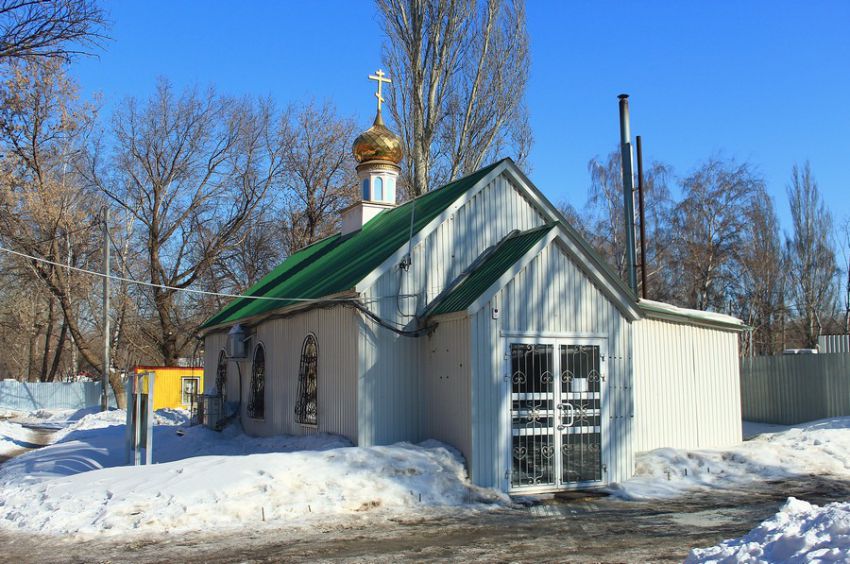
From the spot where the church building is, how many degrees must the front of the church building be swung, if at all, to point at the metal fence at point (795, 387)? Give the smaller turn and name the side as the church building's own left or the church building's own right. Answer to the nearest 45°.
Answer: approximately 90° to the church building's own left

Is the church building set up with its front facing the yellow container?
no

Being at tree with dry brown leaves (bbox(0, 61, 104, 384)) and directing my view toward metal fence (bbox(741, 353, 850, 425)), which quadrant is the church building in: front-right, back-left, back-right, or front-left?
front-right

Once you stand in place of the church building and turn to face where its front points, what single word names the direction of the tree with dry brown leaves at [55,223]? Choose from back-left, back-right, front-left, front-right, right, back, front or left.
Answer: back

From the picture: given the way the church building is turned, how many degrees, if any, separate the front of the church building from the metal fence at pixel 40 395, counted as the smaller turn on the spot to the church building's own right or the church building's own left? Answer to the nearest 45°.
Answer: approximately 180°

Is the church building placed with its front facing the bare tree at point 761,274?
no

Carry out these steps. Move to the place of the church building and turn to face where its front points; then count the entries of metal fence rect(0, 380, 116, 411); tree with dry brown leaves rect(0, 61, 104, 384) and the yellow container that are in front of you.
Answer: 0
